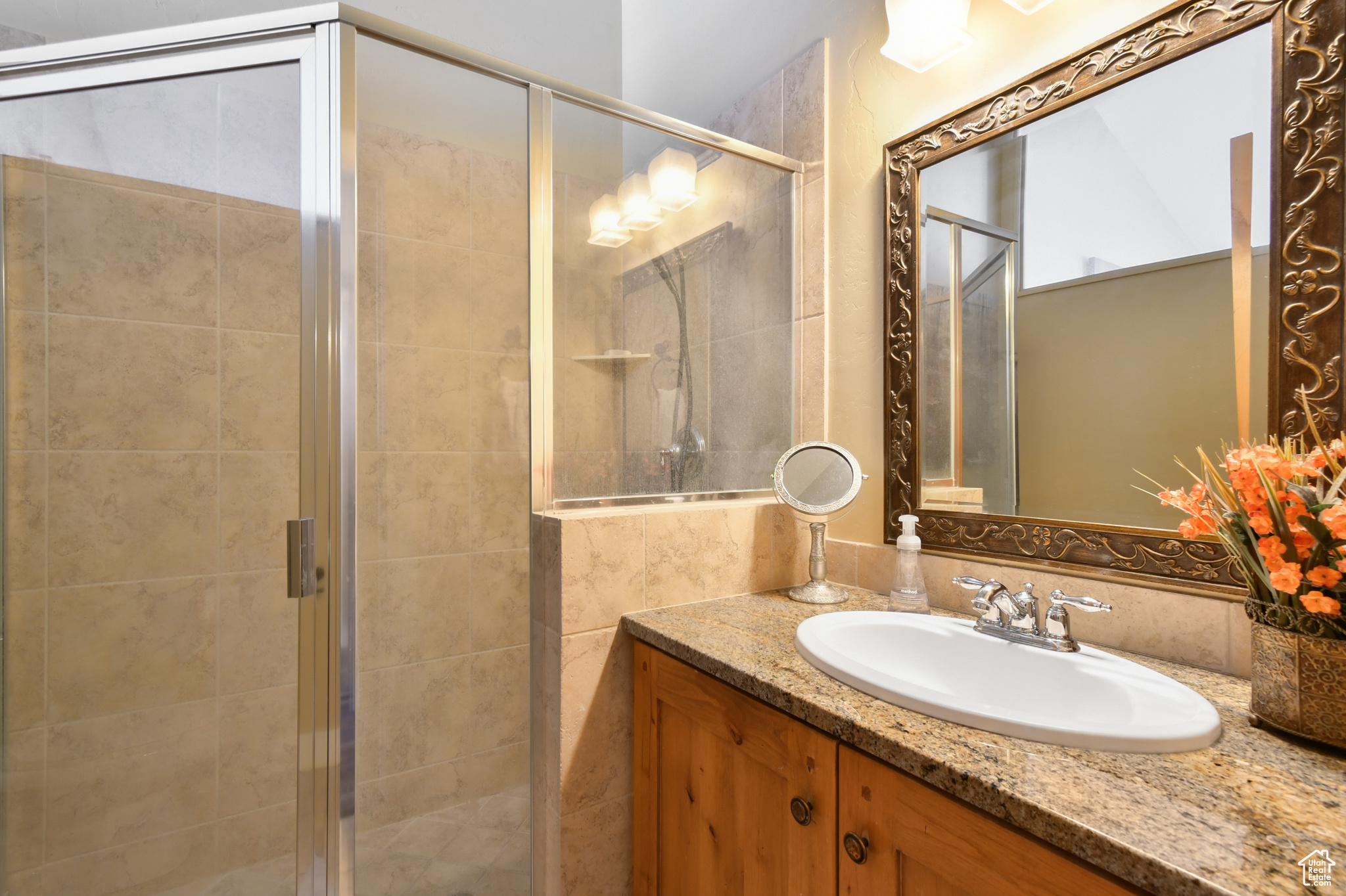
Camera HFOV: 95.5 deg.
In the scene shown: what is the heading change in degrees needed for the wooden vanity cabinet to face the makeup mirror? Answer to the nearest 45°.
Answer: approximately 135° to its right

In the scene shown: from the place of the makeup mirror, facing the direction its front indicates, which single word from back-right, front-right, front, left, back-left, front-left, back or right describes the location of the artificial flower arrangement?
front-left

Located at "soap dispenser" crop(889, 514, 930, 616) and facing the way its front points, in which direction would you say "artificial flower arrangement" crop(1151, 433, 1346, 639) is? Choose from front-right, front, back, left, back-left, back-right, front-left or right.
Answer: front-left

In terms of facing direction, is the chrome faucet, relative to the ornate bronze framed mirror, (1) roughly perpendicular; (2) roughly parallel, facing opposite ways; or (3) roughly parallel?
roughly parallel

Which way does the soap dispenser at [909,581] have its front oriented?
toward the camera

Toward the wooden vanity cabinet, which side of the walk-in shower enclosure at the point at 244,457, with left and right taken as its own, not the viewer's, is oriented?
left

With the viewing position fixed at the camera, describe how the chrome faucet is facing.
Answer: facing the viewer and to the left of the viewer

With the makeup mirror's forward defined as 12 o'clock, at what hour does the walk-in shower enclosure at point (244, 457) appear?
The walk-in shower enclosure is roughly at 2 o'clock from the makeup mirror.

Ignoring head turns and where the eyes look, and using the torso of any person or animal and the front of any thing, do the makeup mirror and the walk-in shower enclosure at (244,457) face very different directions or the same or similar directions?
same or similar directions

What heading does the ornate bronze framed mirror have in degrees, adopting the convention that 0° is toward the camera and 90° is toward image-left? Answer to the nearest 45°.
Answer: approximately 45°

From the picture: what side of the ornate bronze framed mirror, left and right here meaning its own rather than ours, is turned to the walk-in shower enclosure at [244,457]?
front

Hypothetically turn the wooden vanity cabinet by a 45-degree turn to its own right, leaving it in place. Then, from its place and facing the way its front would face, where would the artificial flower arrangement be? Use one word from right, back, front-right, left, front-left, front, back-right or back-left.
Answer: back

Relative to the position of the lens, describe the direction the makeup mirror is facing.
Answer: facing the viewer
